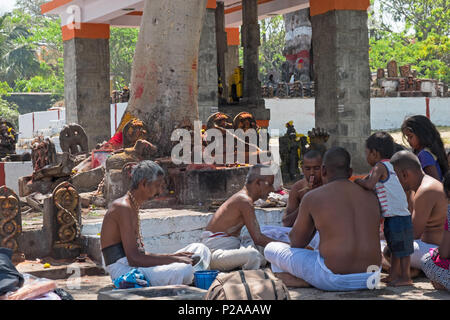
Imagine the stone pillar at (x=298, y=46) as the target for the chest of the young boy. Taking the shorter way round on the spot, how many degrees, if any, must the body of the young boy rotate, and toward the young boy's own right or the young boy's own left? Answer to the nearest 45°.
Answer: approximately 45° to the young boy's own right

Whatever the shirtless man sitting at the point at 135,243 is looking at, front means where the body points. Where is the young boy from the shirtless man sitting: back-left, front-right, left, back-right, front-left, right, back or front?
front

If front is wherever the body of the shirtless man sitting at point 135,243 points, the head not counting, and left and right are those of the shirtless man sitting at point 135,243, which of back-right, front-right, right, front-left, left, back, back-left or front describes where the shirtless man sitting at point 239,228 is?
front-left

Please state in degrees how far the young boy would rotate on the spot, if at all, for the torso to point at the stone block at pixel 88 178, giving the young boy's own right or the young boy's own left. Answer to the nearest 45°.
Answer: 0° — they already face it

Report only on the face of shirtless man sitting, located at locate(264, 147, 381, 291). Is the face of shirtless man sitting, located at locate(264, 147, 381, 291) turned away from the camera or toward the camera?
away from the camera

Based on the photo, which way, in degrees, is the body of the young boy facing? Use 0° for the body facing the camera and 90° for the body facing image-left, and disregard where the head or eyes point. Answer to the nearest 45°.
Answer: approximately 135°

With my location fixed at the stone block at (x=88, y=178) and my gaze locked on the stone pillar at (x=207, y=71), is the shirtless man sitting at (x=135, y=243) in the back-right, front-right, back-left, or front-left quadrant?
back-right

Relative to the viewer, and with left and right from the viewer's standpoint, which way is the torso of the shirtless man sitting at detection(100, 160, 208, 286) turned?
facing to the right of the viewer

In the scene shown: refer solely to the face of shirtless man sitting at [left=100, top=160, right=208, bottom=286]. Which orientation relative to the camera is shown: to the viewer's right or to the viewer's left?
to the viewer's right

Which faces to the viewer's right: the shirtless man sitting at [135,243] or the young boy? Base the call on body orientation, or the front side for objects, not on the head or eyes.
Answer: the shirtless man sitting
